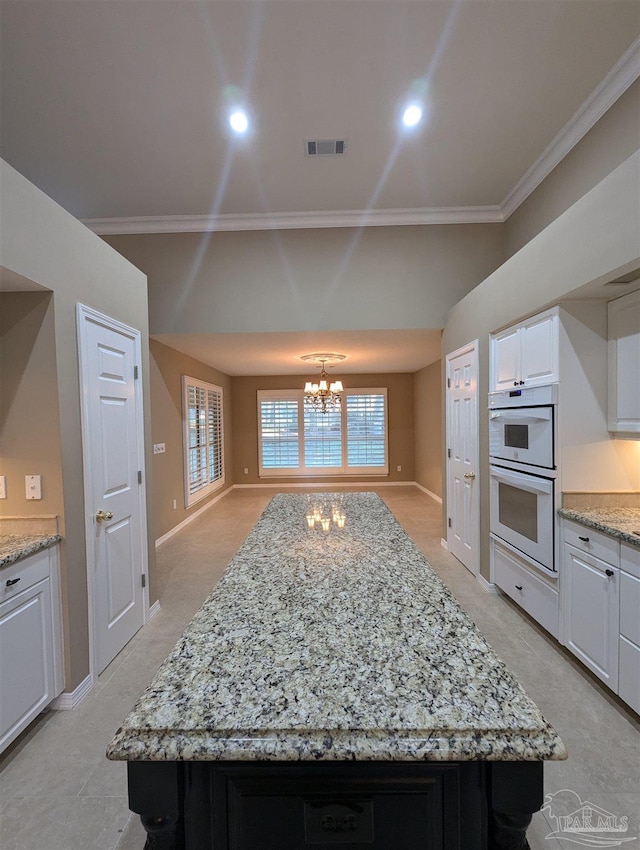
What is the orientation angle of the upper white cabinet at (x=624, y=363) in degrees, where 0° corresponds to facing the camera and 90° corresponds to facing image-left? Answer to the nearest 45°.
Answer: approximately 45°

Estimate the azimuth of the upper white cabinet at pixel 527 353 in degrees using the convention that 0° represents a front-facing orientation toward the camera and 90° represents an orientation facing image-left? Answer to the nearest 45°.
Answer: approximately 45°

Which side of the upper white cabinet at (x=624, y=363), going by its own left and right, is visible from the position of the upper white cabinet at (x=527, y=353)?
right

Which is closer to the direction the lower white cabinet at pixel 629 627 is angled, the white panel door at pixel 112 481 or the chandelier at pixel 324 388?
the white panel door

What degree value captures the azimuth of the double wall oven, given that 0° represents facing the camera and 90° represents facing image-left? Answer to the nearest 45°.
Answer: approximately 45°

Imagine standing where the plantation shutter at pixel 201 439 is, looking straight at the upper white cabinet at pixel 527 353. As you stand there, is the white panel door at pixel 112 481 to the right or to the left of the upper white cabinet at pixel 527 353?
right
